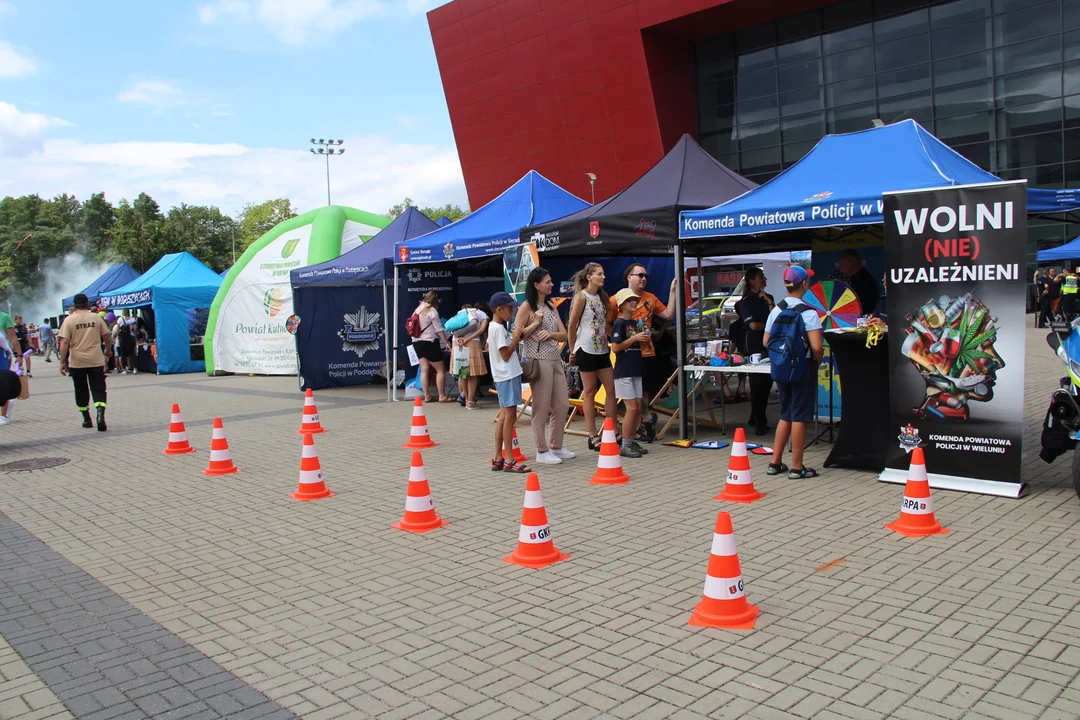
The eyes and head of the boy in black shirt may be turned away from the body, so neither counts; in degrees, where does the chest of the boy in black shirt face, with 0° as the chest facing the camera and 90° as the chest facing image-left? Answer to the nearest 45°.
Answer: approximately 315°

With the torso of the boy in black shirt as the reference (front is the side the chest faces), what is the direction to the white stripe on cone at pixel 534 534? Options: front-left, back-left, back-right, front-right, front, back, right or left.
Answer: front-right

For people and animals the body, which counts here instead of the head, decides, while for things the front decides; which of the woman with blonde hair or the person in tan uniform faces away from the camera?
the person in tan uniform

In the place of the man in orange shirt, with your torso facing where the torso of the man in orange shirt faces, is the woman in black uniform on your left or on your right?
on your left

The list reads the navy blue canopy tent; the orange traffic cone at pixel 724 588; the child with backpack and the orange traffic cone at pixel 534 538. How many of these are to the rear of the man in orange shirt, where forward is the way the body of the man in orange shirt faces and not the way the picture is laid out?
1

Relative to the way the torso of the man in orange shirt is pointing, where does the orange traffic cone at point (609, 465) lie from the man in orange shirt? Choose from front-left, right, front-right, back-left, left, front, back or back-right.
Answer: front-right

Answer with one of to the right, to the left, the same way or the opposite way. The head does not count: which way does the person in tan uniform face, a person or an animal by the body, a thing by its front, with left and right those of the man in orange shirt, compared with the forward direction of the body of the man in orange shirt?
the opposite way

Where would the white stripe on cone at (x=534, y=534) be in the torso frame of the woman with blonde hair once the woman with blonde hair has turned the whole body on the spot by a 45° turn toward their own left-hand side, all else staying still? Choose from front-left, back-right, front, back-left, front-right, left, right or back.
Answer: right

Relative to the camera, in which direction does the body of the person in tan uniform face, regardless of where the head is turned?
away from the camera
